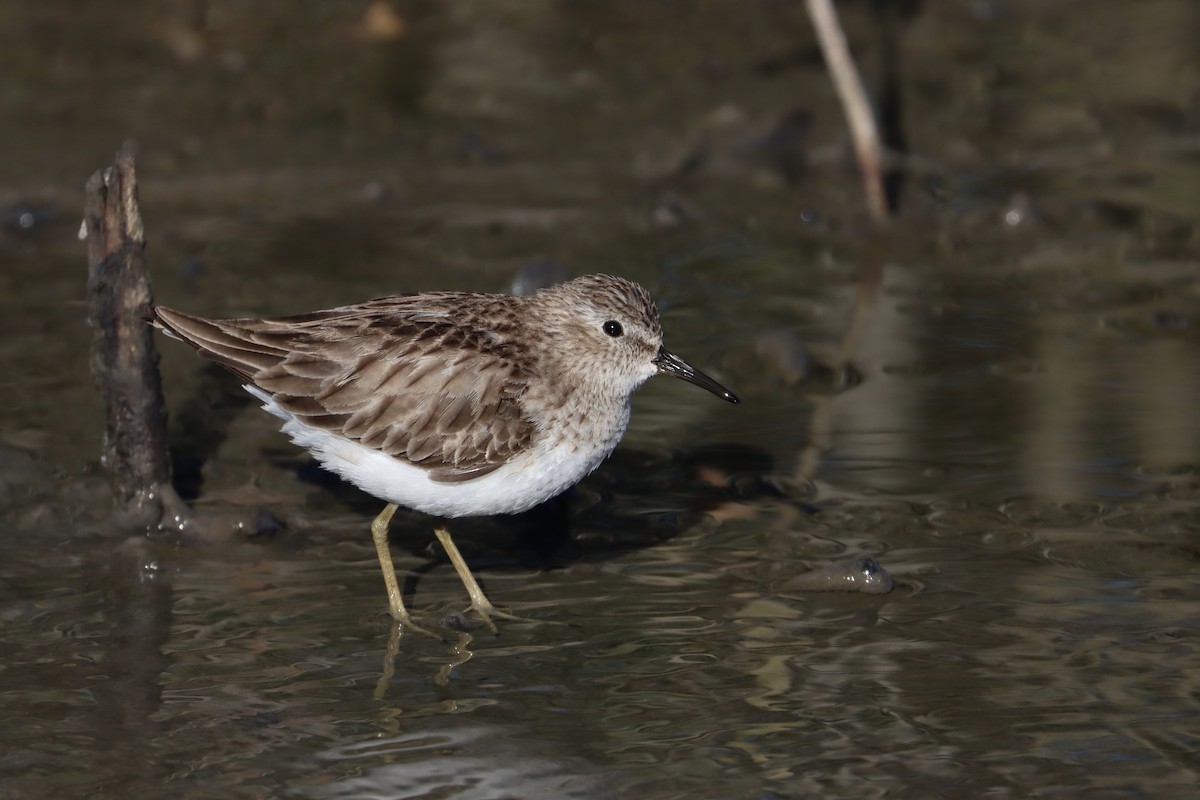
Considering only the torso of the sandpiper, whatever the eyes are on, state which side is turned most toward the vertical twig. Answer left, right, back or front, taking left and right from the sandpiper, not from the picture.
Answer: back

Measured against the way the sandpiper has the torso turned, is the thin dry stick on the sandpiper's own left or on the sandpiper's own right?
on the sandpiper's own left

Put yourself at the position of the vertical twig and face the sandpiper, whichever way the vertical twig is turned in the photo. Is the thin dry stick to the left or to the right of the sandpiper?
left

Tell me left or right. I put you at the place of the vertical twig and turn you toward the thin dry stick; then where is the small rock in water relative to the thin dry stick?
right

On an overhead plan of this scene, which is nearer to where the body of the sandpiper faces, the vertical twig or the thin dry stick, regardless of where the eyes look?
the thin dry stick

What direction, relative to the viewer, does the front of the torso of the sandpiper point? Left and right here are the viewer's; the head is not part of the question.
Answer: facing to the right of the viewer

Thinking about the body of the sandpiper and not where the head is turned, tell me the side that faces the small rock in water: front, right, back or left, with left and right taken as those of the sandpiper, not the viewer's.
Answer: front

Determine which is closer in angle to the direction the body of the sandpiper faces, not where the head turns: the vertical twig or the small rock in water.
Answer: the small rock in water

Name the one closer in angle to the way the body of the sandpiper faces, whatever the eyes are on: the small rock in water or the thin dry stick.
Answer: the small rock in water
